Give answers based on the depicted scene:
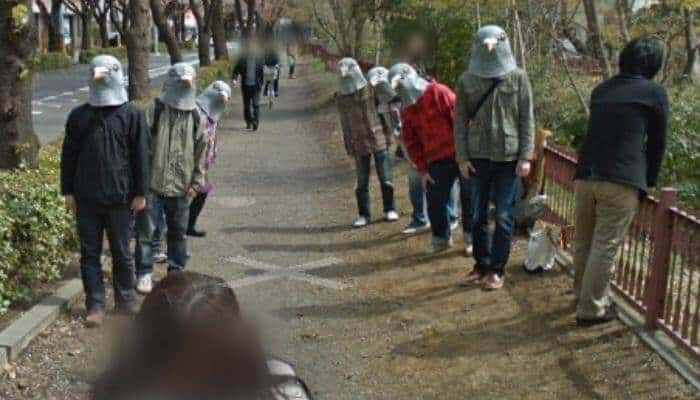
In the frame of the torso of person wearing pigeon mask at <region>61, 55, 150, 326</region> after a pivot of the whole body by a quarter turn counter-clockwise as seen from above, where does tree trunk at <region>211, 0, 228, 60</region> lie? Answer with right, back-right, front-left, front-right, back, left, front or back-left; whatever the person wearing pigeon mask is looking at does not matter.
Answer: left

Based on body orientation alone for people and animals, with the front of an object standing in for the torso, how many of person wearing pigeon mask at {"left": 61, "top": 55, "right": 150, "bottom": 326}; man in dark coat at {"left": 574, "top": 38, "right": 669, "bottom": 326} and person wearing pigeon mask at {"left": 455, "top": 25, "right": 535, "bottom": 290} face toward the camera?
2

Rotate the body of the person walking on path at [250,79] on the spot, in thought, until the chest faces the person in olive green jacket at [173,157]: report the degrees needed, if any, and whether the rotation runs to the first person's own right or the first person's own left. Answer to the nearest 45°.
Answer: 0° — they already face them

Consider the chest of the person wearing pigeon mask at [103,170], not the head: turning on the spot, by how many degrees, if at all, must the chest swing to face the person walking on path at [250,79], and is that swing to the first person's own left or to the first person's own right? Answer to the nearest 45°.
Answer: approximately 180°

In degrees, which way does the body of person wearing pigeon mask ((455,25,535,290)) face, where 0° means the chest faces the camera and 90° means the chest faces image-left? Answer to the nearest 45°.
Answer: approximately 0°

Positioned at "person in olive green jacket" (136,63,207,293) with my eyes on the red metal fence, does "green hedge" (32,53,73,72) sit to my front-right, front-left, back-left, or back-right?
back-left

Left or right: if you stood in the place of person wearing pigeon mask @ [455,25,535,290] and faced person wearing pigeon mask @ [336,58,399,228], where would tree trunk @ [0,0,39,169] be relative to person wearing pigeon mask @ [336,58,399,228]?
left

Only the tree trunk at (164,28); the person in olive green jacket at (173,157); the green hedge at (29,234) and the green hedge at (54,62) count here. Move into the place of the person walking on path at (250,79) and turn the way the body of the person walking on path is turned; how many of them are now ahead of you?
2

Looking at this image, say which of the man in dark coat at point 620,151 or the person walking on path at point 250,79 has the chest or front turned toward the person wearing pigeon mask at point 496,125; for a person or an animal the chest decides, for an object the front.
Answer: the person walking on path
